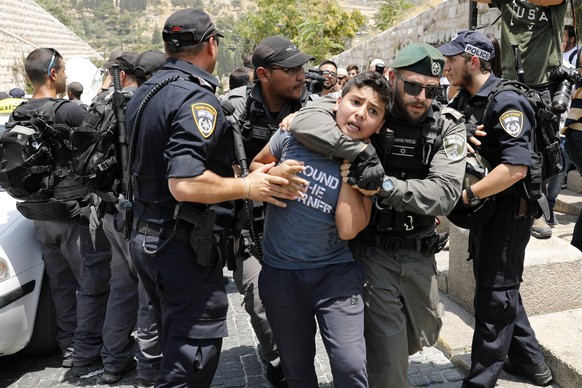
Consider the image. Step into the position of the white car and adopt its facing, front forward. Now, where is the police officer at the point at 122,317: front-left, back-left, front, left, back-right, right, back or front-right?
left

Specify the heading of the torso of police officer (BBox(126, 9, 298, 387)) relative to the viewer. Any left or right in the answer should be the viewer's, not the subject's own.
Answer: facing away from the viewer and to the right of the viewer

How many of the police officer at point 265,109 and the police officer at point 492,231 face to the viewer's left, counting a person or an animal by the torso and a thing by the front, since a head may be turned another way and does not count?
1

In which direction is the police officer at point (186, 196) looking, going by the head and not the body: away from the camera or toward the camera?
away from the camera

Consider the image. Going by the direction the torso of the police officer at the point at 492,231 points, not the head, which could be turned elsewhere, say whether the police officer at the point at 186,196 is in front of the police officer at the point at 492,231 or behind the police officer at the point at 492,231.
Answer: in front

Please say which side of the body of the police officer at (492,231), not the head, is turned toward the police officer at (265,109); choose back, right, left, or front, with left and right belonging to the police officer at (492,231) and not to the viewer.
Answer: front

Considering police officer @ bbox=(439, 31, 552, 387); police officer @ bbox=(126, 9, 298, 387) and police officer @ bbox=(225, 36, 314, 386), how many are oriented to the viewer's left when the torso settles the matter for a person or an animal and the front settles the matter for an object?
1

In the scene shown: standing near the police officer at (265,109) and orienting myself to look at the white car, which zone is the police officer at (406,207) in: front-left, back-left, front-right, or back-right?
back-left

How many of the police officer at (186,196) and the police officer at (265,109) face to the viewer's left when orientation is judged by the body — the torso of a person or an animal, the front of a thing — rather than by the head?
0

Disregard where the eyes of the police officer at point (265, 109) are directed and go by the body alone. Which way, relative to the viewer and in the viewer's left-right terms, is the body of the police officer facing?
facing the viewer and to the right of the viewer

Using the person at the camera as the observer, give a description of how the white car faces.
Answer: facing the viewer and to the left of the viewer

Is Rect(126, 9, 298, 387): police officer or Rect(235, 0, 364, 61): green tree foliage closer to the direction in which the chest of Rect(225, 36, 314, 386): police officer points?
the police officer

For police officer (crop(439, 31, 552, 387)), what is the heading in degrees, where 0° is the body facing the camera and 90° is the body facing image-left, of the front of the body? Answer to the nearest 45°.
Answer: approximately 90°

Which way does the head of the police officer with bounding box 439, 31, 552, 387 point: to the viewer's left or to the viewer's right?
to the viewer's left

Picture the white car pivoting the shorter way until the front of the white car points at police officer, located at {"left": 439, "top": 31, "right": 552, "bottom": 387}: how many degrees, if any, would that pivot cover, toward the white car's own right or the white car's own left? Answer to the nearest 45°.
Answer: approximately 90° to the white car's own left

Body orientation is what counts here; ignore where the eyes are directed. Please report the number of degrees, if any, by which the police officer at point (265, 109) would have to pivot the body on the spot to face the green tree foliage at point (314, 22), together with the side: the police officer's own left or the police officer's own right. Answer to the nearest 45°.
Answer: approximately 135° to the police officer's own left

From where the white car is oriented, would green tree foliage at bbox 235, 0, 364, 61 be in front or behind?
behind

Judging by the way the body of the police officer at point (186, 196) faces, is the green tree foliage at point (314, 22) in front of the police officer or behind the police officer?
in front

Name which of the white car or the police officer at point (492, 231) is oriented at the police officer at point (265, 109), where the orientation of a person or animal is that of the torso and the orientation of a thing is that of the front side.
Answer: the police officer at point (492, 231)
